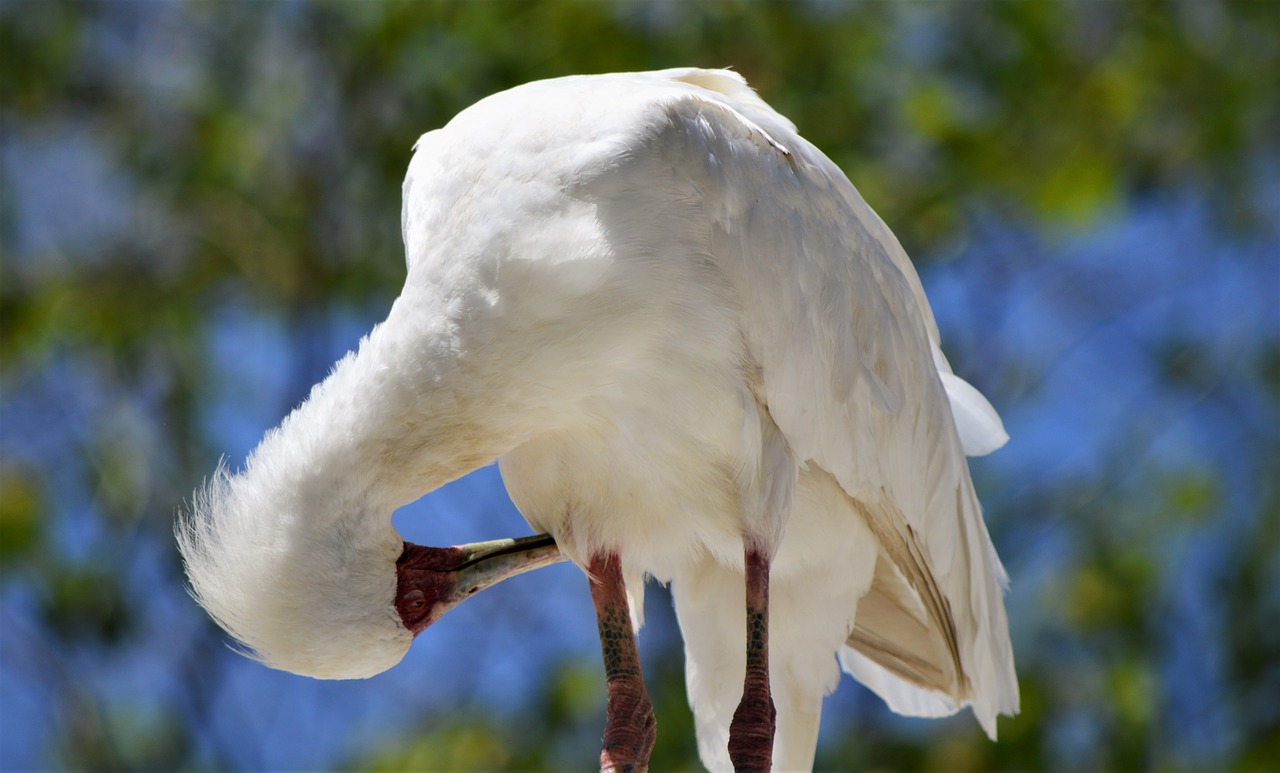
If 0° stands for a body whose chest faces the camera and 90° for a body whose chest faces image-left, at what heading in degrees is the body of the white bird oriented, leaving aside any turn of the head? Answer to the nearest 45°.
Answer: approximately 45°
